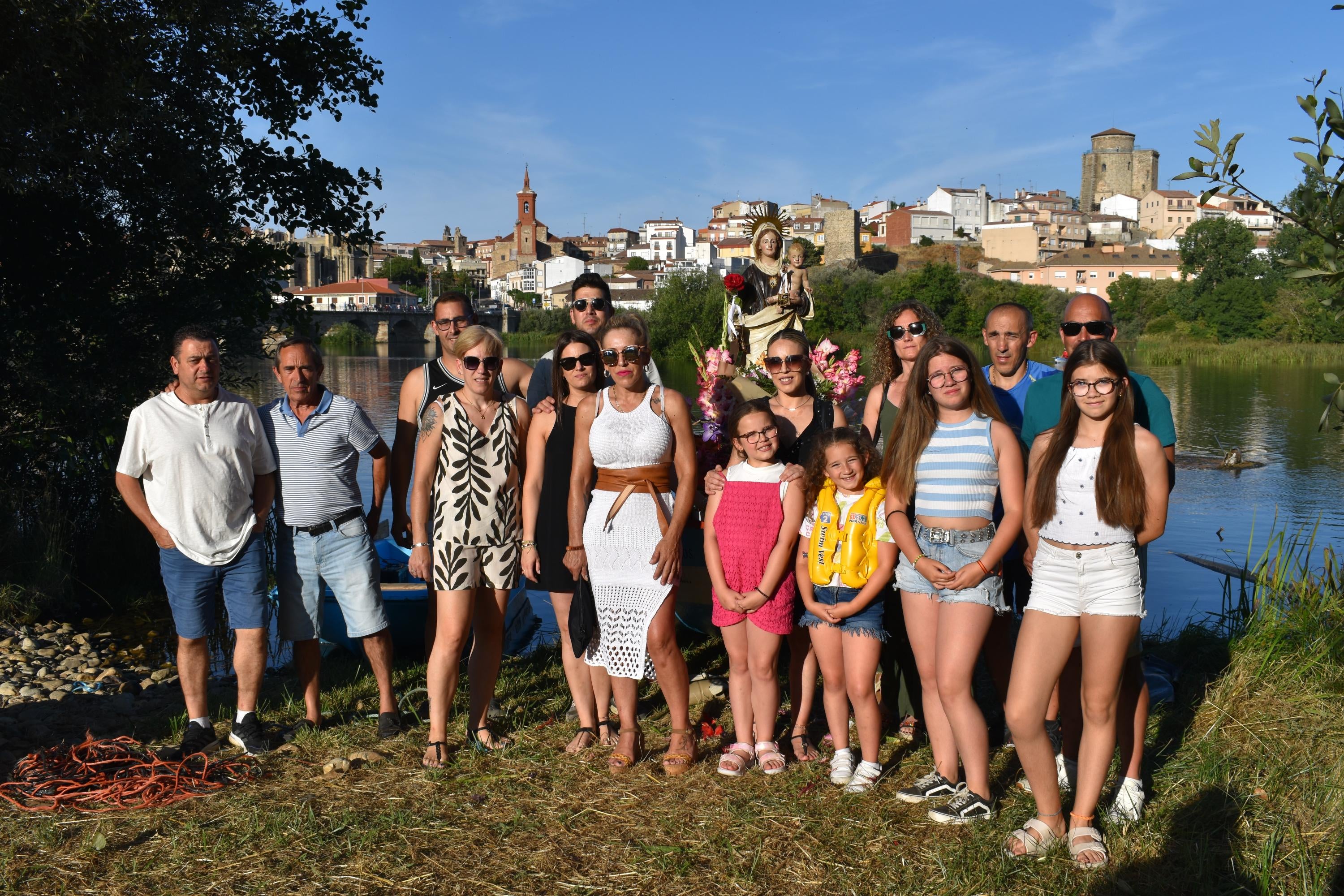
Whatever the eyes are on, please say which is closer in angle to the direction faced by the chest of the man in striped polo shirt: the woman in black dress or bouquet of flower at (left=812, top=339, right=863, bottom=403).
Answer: the woman in black dress

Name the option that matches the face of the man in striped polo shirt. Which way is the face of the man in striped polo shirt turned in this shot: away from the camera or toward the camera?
toward the camera

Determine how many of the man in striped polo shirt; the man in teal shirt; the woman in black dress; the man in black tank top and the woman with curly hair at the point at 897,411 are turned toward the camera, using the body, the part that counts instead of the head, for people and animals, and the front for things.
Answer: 5

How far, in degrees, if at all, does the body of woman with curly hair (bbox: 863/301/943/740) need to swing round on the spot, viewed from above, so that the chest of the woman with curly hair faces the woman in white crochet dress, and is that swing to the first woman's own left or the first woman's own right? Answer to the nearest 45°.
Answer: approximately 45° to the first woman's own right

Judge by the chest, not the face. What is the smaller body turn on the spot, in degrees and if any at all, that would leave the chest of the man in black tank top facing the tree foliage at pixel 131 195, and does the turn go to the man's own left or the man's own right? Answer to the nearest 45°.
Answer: approximately 135° to the man's own right

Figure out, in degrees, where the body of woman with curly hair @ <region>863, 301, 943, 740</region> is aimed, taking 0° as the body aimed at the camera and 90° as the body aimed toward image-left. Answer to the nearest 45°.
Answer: approximately 0°

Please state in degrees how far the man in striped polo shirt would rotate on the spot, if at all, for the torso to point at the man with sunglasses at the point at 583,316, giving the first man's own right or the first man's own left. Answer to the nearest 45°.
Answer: approximately 90° to the first man's own left

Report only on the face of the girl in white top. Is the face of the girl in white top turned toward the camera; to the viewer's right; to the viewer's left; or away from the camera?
toward the camera

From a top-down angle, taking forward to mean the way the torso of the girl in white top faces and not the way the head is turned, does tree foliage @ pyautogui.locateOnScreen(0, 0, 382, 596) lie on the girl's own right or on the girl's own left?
on the girl's own right

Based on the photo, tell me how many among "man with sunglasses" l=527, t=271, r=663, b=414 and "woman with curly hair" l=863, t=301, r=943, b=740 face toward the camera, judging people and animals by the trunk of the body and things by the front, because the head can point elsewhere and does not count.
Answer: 2

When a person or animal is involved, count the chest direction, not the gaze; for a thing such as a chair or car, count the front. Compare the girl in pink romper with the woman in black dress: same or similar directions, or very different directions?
same or similar directions

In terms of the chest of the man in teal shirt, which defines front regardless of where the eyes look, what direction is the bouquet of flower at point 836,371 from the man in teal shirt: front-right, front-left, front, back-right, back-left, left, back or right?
back-right

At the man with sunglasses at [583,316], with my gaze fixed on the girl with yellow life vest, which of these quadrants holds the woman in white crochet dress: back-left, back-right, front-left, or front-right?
front-right

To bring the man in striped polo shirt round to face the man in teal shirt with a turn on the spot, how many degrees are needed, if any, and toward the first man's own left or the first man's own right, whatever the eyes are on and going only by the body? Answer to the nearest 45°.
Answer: approximately 45° to the first man's own left

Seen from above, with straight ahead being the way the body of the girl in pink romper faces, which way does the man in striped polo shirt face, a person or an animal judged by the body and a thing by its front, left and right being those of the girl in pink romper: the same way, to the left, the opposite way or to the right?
the same way

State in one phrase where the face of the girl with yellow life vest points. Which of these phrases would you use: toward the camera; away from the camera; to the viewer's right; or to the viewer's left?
toward the camera

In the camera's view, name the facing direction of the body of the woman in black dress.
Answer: toward the camera

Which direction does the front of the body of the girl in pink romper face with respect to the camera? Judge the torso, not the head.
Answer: toward the camera

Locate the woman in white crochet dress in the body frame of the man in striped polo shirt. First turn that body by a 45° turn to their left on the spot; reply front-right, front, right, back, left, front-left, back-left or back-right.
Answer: front

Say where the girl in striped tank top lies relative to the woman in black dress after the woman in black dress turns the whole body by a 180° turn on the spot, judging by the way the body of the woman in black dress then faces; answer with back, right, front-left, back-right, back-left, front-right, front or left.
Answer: back-right
